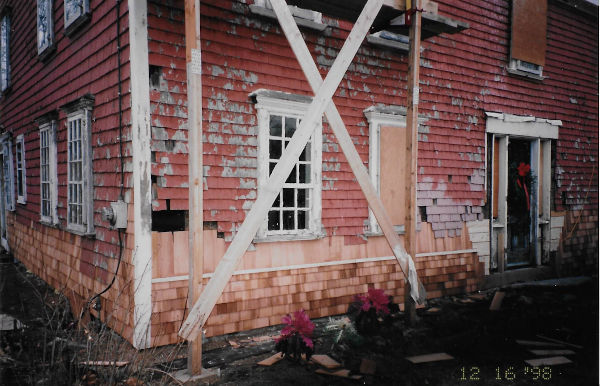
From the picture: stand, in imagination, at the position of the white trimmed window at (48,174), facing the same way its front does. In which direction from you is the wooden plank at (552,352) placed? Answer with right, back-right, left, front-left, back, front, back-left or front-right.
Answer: back-left

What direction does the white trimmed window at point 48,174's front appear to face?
to the viewer's left

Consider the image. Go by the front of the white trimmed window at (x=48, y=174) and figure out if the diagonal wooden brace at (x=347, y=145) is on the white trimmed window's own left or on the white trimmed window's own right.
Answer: on the white trimmed window's own left

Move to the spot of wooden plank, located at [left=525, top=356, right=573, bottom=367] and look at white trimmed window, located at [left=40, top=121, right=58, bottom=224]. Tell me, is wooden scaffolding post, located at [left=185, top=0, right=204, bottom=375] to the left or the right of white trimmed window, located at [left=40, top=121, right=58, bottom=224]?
left

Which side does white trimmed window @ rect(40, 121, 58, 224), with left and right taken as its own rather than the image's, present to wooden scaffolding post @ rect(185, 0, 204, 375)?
left

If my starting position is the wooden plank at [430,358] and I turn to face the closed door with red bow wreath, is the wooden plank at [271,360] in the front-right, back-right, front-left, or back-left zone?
back-left

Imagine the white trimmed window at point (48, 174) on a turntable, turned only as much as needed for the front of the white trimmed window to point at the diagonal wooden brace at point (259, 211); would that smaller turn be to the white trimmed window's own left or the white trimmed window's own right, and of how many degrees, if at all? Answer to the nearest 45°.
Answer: approximately 90° to the white trimmed window's own left

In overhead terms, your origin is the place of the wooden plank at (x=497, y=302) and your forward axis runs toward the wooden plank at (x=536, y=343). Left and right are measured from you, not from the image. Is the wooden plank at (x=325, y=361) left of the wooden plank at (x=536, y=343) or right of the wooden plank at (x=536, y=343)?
right

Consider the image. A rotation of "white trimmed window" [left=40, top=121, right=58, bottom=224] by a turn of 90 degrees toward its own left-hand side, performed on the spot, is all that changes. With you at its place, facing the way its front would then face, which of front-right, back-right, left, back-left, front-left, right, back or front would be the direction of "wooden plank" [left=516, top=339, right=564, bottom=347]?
front-left

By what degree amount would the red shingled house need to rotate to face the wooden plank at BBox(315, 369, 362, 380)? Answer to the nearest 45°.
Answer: approximately 45° to its right
